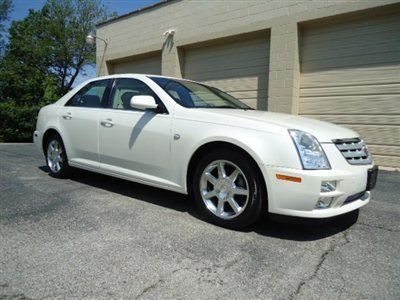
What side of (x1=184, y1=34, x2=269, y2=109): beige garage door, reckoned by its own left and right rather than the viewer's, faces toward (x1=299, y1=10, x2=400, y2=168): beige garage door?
left

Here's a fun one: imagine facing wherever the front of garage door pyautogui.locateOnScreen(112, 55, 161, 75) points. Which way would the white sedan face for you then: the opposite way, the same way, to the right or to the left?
to the left

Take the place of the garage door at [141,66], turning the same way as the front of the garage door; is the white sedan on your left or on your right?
on your left

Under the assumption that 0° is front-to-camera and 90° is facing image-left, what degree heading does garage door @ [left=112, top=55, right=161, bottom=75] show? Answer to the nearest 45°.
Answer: approximately 45°

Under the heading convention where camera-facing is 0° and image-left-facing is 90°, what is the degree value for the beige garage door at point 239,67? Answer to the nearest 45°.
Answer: approximately 45°

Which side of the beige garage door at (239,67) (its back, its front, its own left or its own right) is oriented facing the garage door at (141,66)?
right

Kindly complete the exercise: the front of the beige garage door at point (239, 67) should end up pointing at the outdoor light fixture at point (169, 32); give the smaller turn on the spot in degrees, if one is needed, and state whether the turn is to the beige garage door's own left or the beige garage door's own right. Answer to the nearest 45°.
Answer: approximately 90° to the beige garage door's own right

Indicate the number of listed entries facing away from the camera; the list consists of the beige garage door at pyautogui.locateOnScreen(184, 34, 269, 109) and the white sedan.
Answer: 0

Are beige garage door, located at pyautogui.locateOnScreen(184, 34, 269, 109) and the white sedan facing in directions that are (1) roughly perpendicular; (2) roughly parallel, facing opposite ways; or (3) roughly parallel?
roughly perpendicular

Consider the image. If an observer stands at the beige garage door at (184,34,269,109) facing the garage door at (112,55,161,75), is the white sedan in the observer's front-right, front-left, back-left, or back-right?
back-left

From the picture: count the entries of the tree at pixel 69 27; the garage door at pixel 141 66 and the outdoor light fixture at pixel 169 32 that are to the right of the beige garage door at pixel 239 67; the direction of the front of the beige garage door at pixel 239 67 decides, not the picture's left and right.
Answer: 3

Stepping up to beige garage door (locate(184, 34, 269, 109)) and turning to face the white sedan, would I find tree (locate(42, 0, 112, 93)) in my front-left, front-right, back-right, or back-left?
back-right

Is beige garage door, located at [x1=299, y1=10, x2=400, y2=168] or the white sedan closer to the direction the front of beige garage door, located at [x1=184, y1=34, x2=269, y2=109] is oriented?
the white sedan

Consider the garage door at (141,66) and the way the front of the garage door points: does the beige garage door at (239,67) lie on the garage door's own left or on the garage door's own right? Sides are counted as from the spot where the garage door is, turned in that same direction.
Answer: on the garage door's own left

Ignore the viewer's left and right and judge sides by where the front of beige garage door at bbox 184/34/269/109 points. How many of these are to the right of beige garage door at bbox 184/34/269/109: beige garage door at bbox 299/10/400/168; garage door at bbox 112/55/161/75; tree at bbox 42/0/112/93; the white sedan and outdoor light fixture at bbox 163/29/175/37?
3

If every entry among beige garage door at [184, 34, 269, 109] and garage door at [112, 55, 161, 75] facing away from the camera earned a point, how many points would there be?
0
